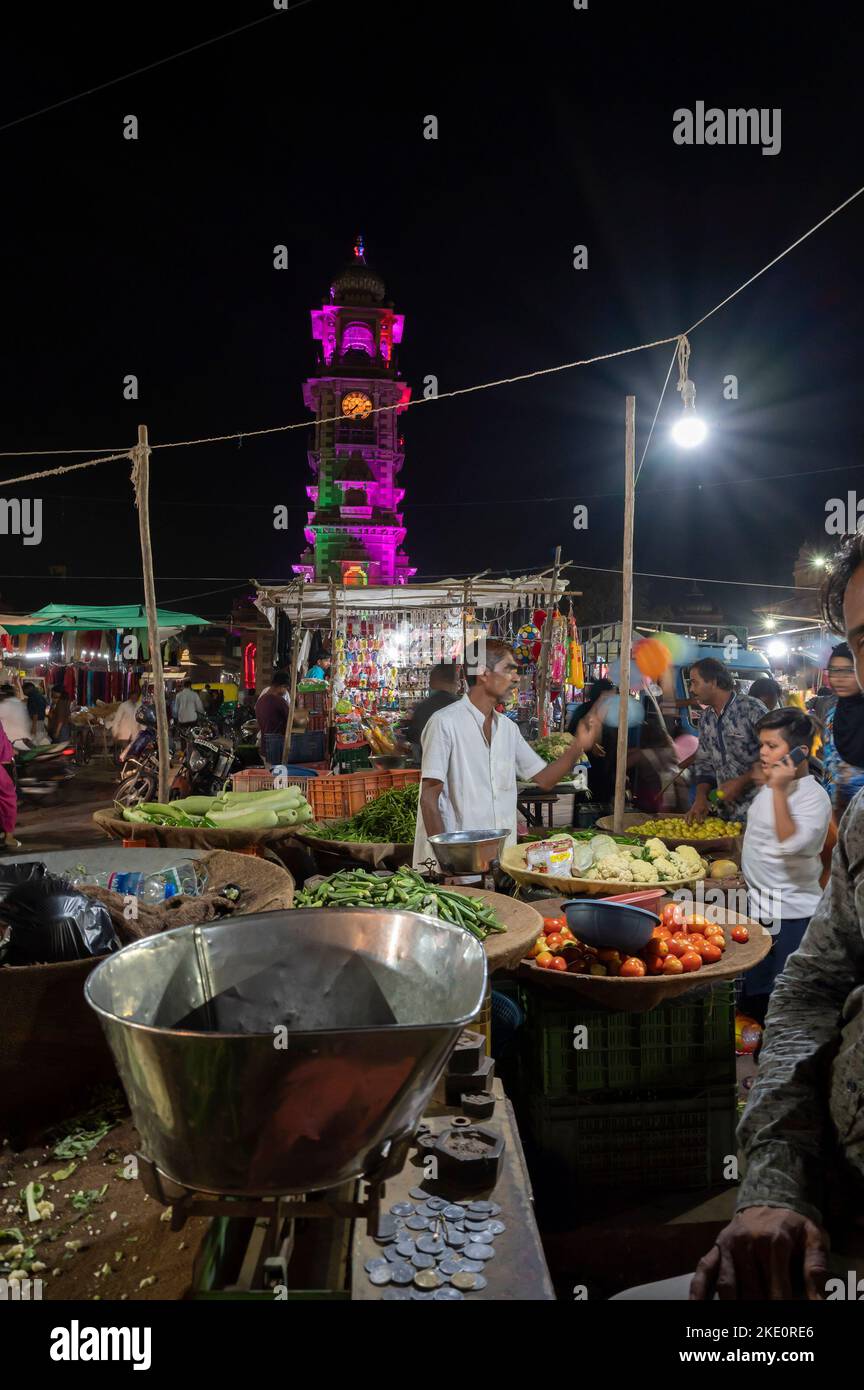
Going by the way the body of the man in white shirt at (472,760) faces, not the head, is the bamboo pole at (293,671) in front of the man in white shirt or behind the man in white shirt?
behind

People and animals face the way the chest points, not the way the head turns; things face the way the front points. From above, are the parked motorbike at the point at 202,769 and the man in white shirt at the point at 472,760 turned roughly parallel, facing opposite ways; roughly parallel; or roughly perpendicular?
roughly perpendicular

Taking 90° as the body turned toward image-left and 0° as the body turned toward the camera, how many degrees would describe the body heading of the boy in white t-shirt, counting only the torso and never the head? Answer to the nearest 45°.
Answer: approximately 90°

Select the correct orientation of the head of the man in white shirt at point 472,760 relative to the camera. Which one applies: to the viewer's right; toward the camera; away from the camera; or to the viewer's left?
to the viewer's right

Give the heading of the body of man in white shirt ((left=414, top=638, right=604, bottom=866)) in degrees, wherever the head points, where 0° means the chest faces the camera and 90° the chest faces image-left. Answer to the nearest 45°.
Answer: approximately 315°
